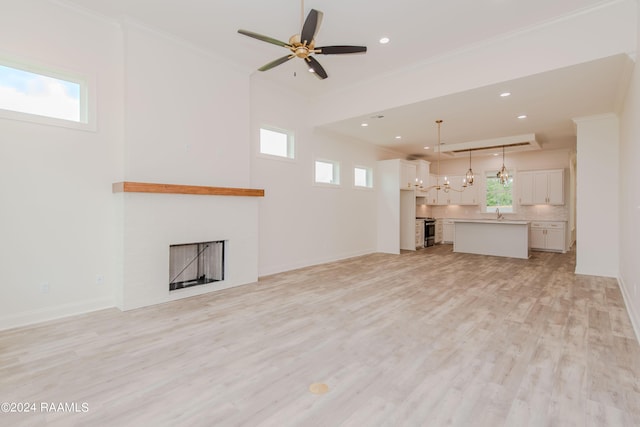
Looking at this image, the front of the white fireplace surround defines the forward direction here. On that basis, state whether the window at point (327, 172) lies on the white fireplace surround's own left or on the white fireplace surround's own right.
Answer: on the white fireplace surround's own left

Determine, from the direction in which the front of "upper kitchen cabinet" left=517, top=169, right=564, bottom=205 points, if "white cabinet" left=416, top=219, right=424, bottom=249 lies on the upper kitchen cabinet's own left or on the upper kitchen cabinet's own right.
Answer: on the upper kitchen cabinet's own right

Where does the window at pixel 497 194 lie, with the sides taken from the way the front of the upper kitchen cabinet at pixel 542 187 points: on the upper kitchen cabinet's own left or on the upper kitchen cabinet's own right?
on the upper kitchen cabinet's own right

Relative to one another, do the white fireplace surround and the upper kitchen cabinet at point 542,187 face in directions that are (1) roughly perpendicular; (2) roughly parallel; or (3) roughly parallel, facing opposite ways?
roughly perpendicular

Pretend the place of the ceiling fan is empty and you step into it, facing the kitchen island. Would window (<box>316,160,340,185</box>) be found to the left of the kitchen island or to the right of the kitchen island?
left

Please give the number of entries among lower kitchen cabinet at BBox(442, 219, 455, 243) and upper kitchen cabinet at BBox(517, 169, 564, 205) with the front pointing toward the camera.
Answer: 2

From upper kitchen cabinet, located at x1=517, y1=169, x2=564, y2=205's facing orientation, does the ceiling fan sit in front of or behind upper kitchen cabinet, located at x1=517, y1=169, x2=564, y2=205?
in front

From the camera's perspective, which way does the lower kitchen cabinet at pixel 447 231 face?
toward the camera

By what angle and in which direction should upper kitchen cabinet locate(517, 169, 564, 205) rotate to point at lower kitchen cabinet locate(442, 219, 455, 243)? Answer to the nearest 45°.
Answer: approximately 90° to its right

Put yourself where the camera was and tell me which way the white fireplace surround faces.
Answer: facing the viewer and to the right of the viewer

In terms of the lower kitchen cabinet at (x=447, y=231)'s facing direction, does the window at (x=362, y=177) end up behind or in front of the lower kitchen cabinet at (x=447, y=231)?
in front

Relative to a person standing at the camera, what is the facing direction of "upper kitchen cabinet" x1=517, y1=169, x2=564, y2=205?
facing the viewer

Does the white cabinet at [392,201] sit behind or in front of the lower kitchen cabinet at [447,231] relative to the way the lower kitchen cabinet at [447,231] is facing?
in front

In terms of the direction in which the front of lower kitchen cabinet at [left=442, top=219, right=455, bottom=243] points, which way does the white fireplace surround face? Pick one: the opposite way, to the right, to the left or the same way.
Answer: to the left
